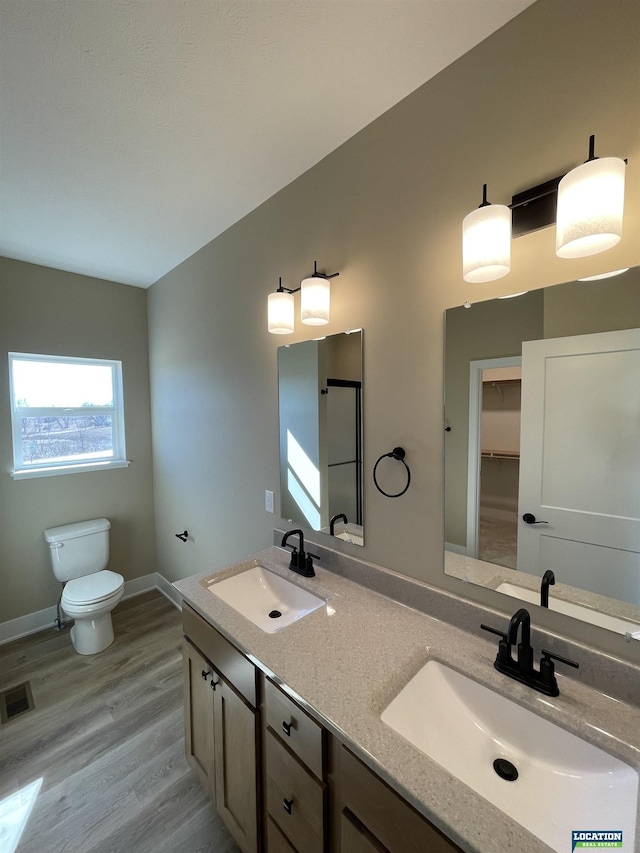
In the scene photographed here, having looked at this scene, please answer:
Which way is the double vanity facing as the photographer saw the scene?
facing the viewer and to the left of the viewer

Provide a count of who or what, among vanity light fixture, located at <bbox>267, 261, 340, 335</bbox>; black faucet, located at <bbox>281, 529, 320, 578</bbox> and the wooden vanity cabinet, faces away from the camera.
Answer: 0

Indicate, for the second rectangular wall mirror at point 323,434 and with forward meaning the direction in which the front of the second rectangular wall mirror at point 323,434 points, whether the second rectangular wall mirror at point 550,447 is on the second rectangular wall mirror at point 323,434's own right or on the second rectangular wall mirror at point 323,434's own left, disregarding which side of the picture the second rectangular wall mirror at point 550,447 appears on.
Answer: on the second rectangular wall mirror at point 323,434's own left

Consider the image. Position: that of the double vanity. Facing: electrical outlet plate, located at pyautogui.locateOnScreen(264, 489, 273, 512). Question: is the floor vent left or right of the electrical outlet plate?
left

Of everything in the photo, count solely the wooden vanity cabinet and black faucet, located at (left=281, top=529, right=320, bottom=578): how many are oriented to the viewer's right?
0

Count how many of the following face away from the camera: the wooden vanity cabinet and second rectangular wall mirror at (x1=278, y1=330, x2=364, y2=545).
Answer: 0

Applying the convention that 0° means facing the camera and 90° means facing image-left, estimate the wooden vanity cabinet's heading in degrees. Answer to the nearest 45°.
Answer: approximately 45°

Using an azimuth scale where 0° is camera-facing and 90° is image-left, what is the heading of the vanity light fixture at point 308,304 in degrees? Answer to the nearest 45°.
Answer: approximately 45°
